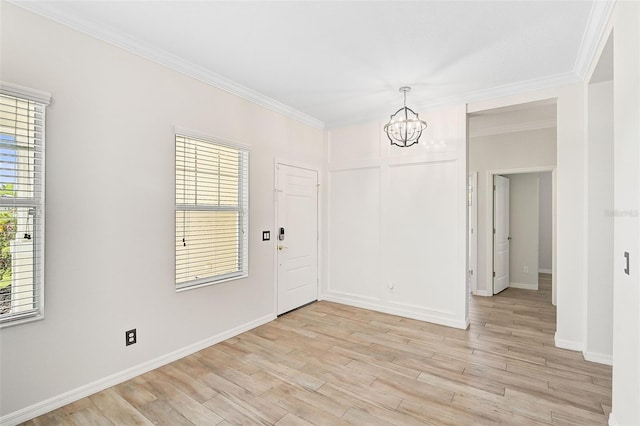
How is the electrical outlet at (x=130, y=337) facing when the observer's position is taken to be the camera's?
facing the viewer and to the right of the viewer

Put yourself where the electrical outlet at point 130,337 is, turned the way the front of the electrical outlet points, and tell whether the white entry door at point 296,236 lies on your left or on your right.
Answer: on your left

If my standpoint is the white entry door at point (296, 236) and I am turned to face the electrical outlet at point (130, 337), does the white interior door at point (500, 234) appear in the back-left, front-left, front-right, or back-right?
back-left

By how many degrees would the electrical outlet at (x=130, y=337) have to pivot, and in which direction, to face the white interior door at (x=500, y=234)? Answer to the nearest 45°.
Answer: approximately 45° to its left

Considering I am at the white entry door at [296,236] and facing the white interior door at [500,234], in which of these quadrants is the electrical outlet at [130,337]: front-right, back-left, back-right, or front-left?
back-right
